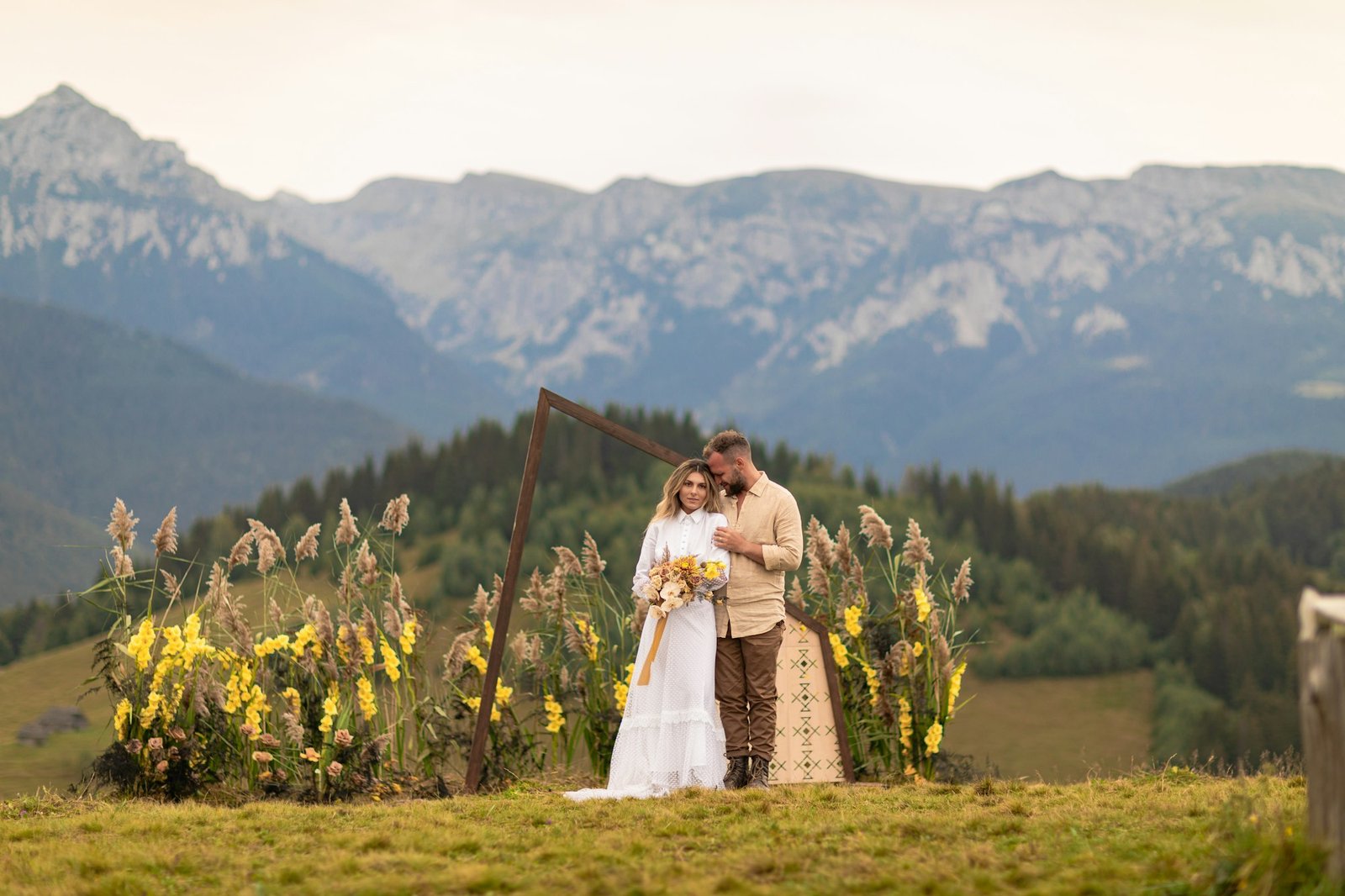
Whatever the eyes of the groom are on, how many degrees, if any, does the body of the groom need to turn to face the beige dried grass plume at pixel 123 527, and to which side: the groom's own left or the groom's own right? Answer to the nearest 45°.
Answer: approximately 45° to the groom's own right

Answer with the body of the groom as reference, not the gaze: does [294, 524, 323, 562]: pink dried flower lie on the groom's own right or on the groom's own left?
on the groom's own right

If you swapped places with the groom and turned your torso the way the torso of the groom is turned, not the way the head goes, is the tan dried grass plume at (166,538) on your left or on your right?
on your right

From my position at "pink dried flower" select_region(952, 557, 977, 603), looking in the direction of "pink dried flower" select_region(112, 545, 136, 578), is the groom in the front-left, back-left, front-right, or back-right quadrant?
front-left

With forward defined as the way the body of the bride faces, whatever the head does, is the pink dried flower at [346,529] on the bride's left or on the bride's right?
on the bride's right

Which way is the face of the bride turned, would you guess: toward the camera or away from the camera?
toward the camera

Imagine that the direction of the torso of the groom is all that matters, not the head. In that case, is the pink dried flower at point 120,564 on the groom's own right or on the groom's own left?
on the groom's own right

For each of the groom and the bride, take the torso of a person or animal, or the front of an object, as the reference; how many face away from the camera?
0

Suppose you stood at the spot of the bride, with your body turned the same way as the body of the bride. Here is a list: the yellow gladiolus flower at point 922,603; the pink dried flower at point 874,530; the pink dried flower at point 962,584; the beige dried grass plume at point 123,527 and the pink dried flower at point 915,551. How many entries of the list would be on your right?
1

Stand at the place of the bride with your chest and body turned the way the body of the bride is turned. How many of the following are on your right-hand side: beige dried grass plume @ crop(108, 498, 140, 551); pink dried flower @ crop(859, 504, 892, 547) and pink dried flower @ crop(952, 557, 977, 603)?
1

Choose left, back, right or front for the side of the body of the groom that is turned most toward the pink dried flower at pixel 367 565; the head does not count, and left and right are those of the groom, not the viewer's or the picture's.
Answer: right

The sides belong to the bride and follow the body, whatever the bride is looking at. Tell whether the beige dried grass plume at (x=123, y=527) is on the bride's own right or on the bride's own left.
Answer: on the bride's own right

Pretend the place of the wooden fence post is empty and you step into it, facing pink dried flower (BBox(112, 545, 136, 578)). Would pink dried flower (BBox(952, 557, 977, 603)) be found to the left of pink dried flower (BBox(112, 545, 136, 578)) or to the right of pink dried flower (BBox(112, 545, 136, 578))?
right

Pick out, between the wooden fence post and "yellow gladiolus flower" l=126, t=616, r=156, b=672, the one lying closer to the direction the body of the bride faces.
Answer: the wooden fence post

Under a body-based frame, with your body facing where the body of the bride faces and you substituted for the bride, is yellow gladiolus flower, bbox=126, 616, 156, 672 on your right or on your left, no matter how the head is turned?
on your right

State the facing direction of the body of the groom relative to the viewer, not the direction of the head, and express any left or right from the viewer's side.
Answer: facing the viewer and to the left of the viewer

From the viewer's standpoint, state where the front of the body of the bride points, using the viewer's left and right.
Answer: facing the viewer
